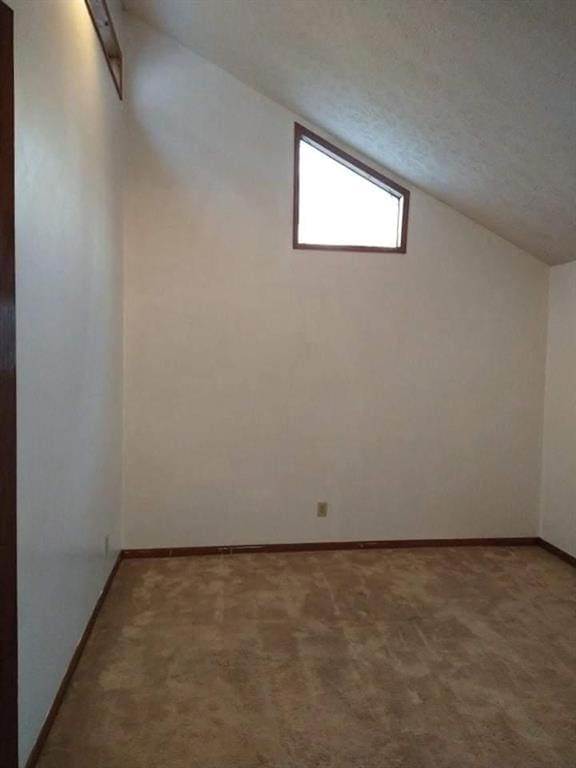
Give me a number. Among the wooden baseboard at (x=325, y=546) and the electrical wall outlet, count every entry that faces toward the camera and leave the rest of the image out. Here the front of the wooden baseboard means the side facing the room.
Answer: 2

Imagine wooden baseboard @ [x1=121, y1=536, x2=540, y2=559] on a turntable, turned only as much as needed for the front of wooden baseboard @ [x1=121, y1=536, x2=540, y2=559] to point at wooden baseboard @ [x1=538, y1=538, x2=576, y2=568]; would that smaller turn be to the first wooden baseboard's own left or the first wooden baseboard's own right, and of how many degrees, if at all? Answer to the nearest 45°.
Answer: approximately 90° to the first wooden baseboard's own left

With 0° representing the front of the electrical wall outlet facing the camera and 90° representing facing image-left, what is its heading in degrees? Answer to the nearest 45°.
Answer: approximately 0°

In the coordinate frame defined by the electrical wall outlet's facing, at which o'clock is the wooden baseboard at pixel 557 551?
The wooden baseboard is roughly at 9 o'clock from the electrical wall outlet.
